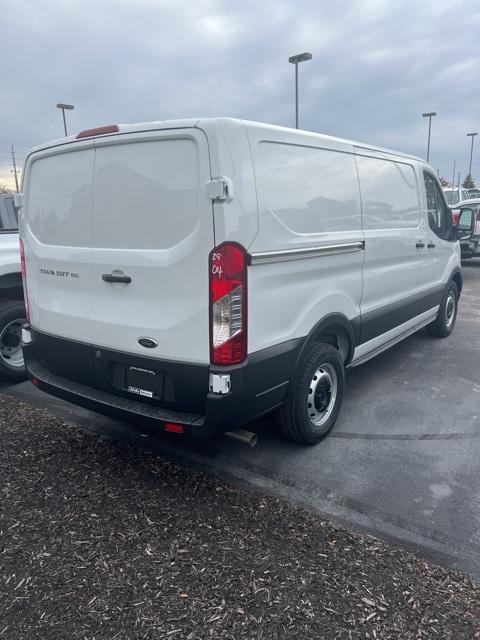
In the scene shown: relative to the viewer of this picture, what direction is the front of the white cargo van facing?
facing away from the viewer and to the right of the viewer

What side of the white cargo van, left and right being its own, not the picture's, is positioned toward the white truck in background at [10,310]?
left
